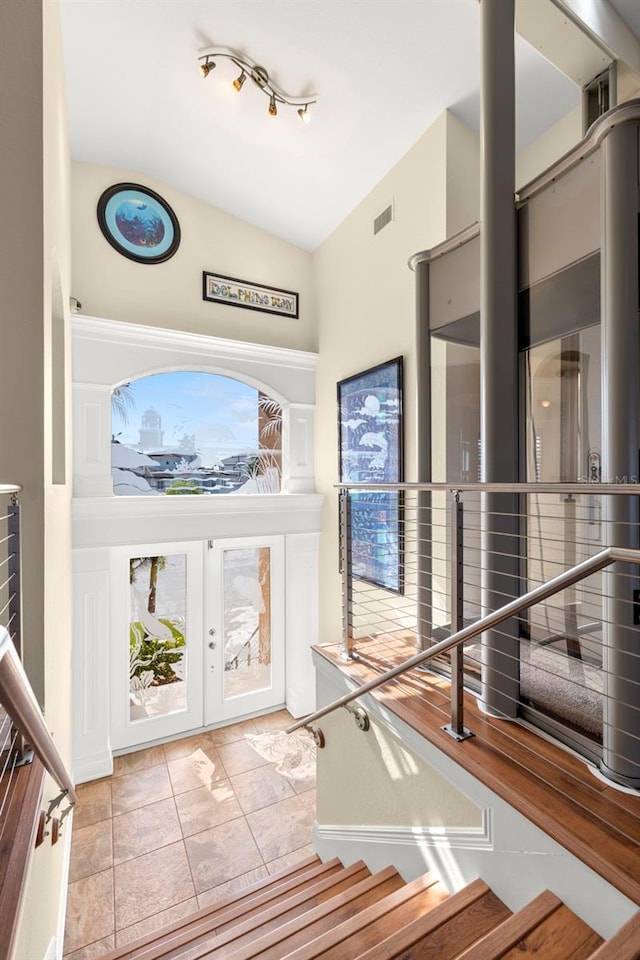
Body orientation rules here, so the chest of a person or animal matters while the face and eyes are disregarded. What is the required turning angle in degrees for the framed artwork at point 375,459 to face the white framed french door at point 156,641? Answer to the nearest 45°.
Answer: approximately 45° to its right

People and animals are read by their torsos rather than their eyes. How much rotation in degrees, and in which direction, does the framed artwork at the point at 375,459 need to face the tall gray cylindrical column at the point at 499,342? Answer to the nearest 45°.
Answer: approximately 45° to its left

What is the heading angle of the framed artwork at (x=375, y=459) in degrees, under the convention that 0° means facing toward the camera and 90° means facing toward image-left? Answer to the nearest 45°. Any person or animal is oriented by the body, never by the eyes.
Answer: approximately 45°

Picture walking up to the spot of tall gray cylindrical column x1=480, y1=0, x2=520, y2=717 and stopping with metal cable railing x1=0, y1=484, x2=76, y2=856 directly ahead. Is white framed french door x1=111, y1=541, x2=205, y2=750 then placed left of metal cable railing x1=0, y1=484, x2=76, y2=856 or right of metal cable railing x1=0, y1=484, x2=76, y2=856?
right

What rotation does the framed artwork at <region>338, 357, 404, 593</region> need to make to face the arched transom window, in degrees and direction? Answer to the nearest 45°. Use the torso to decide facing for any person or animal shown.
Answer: approximately 45° to its right
